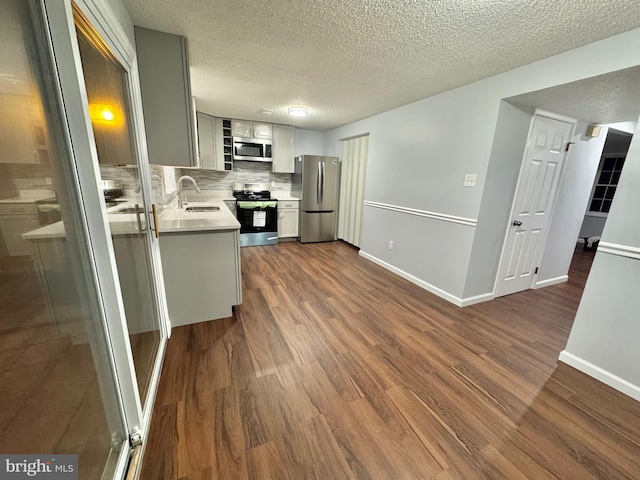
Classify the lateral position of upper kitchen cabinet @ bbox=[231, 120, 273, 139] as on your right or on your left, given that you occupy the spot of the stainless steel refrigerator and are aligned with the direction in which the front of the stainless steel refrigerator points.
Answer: on your right

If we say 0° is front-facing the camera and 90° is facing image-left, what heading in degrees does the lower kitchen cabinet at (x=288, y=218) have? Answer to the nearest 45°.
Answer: approximately 0°

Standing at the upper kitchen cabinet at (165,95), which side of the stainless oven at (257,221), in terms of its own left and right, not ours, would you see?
front

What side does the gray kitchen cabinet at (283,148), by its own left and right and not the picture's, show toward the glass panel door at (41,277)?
front

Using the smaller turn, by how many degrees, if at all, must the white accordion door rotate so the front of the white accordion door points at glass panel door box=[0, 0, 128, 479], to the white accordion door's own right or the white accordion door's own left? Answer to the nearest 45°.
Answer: approximately 45° to the white accordion door's own left

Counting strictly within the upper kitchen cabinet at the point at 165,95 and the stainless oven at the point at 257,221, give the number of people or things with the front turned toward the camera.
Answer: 1

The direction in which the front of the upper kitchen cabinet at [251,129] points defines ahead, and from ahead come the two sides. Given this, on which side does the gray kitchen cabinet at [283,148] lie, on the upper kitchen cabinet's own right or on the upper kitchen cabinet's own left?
on the upper kitchen cabinet's own left

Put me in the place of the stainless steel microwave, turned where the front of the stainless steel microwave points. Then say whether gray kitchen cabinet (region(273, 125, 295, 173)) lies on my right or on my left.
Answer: on my left

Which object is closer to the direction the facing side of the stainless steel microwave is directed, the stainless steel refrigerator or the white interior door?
the white interior door
